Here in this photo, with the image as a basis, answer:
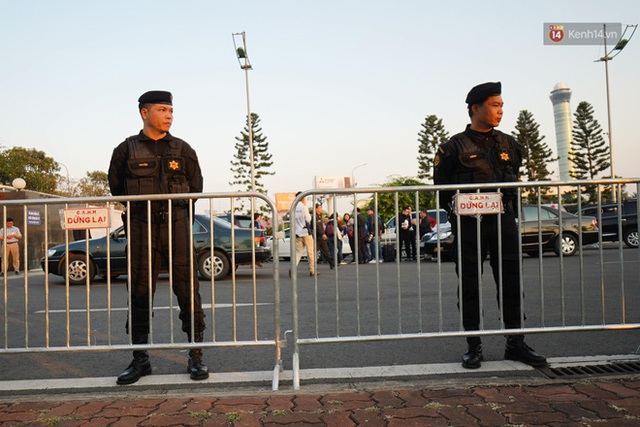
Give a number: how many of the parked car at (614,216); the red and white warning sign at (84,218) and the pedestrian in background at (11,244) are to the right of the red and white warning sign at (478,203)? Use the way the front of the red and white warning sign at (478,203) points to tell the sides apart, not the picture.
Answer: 2

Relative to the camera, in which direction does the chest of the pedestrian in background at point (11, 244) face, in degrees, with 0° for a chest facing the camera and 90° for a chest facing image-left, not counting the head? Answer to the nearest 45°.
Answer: approximately 0°

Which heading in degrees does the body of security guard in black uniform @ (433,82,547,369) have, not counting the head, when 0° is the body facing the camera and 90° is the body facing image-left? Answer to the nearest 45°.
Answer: approximately 315°

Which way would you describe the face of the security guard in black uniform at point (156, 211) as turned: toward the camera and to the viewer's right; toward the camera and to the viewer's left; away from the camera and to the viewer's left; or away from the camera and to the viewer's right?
toward the camera and to the viewer's right

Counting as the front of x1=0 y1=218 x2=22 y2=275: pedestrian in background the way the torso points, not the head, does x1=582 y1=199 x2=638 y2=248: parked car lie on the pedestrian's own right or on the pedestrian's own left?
on the pedestrian's own left

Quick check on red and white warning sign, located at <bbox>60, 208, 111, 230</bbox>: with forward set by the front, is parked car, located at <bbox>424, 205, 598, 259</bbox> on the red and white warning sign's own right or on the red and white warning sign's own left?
on the red and white warning sign's own left

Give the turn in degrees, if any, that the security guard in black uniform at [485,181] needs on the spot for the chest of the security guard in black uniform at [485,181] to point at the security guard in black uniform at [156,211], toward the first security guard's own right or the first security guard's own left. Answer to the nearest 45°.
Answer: approximately 135° to the first security guard's own right

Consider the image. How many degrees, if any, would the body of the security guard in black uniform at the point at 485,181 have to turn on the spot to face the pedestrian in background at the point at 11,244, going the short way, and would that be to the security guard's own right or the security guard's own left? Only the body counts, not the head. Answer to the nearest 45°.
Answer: approximately 135° to the security guard's own right

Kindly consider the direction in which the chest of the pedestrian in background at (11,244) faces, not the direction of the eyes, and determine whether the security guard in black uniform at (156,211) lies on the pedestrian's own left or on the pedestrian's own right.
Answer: on the pedestrian's own left

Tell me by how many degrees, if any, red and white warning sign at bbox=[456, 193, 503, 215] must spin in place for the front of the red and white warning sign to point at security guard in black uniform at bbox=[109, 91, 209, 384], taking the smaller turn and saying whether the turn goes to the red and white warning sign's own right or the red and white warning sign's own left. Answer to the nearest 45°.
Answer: approximately 90° to the red and white warning sign's own right
